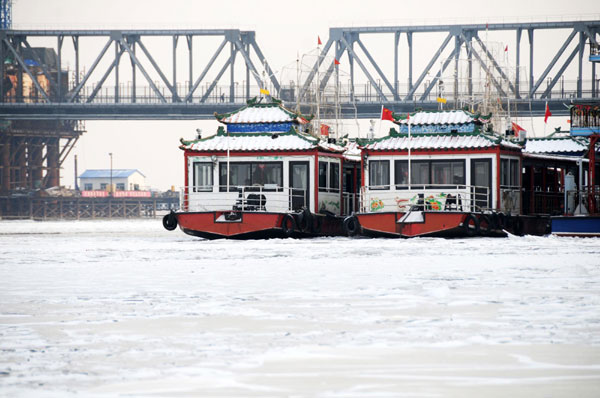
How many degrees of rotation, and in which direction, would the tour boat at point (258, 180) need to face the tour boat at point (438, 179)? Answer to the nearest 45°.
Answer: approximately 135° to its left

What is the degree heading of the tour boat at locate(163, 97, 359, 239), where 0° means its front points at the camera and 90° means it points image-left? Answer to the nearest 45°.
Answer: approximately 45°
